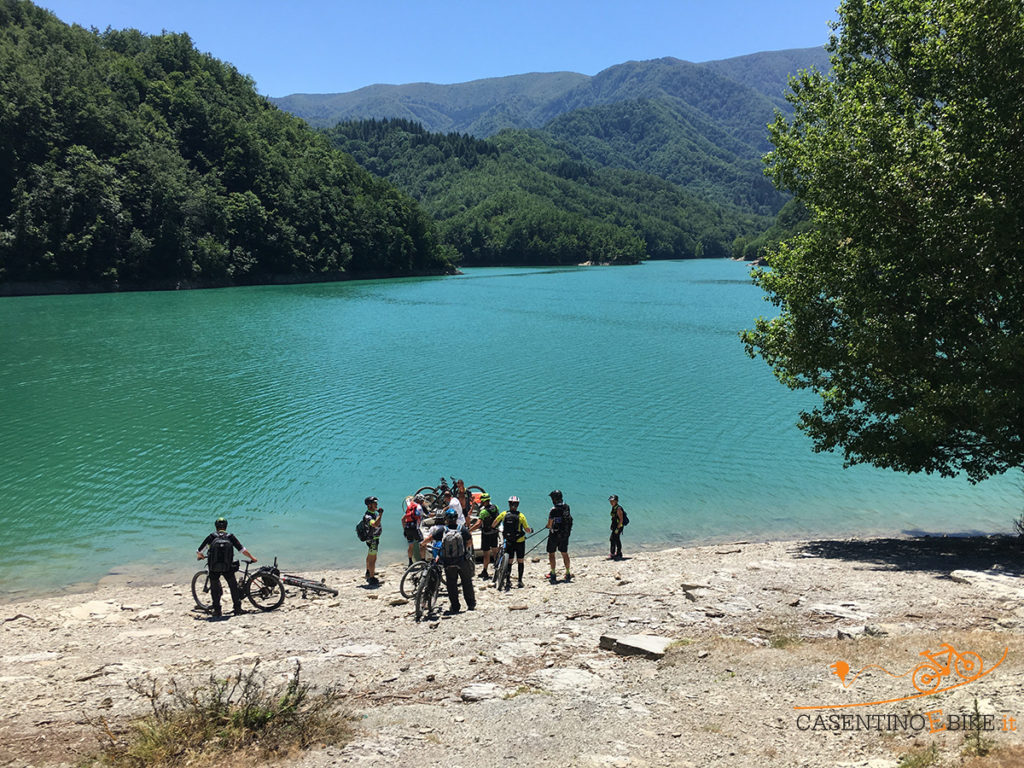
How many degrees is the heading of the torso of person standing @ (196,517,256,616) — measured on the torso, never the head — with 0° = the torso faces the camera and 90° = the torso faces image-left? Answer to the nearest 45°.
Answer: approximately 180°

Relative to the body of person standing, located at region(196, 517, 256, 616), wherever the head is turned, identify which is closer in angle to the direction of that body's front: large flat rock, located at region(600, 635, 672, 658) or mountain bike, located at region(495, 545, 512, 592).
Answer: the mountain bike

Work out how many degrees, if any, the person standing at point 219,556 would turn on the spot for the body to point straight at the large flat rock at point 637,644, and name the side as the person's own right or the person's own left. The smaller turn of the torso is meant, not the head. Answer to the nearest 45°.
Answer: approximately 135° to the person's own right

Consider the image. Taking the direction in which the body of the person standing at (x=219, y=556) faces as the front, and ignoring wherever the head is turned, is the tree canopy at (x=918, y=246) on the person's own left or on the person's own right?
on the person's own right

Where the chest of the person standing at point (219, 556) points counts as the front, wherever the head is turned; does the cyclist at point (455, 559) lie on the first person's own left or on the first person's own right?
on the first person's own right
